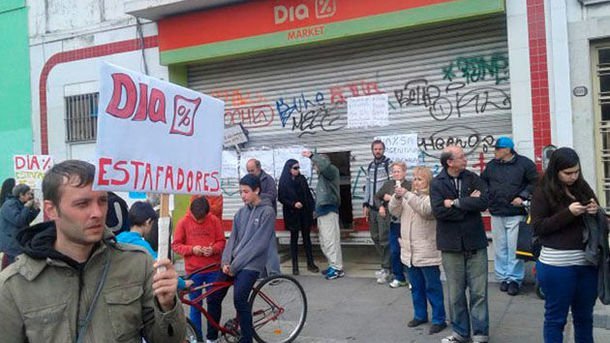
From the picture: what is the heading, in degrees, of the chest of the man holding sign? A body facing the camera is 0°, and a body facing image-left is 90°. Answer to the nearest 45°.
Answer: approximately 315°

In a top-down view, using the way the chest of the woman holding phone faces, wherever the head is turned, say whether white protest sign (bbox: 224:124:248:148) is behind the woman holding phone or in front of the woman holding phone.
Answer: behind

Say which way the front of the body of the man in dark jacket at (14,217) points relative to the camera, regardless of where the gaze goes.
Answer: to the viewer's right

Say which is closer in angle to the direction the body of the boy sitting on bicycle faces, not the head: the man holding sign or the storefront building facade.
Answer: the man holding sign

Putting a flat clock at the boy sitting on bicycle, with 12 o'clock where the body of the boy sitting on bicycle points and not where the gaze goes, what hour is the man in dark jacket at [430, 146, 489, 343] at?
The man in dark jacket is roughly at 8 o'clock from the boy sitting on bicycle.

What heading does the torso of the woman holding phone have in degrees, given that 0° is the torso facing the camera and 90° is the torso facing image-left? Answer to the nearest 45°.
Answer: approximately 315°

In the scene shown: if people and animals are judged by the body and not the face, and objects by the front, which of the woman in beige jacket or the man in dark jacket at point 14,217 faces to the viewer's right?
the man in dark jacket

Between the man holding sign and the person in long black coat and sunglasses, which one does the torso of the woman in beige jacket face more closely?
the man holding sign
